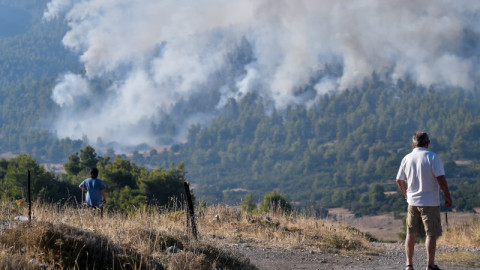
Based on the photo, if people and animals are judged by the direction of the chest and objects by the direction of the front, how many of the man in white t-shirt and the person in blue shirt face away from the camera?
2

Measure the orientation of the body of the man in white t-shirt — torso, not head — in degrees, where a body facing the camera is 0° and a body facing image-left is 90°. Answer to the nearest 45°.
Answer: approximately 180°

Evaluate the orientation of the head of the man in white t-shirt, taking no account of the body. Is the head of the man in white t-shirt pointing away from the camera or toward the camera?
away from the camera

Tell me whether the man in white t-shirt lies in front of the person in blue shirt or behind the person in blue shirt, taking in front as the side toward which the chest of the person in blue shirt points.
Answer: behind

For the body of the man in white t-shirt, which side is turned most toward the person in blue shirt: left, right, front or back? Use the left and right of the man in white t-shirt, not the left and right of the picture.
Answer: left

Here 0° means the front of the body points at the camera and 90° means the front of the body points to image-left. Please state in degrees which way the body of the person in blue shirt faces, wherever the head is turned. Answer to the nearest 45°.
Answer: approximately 180°
